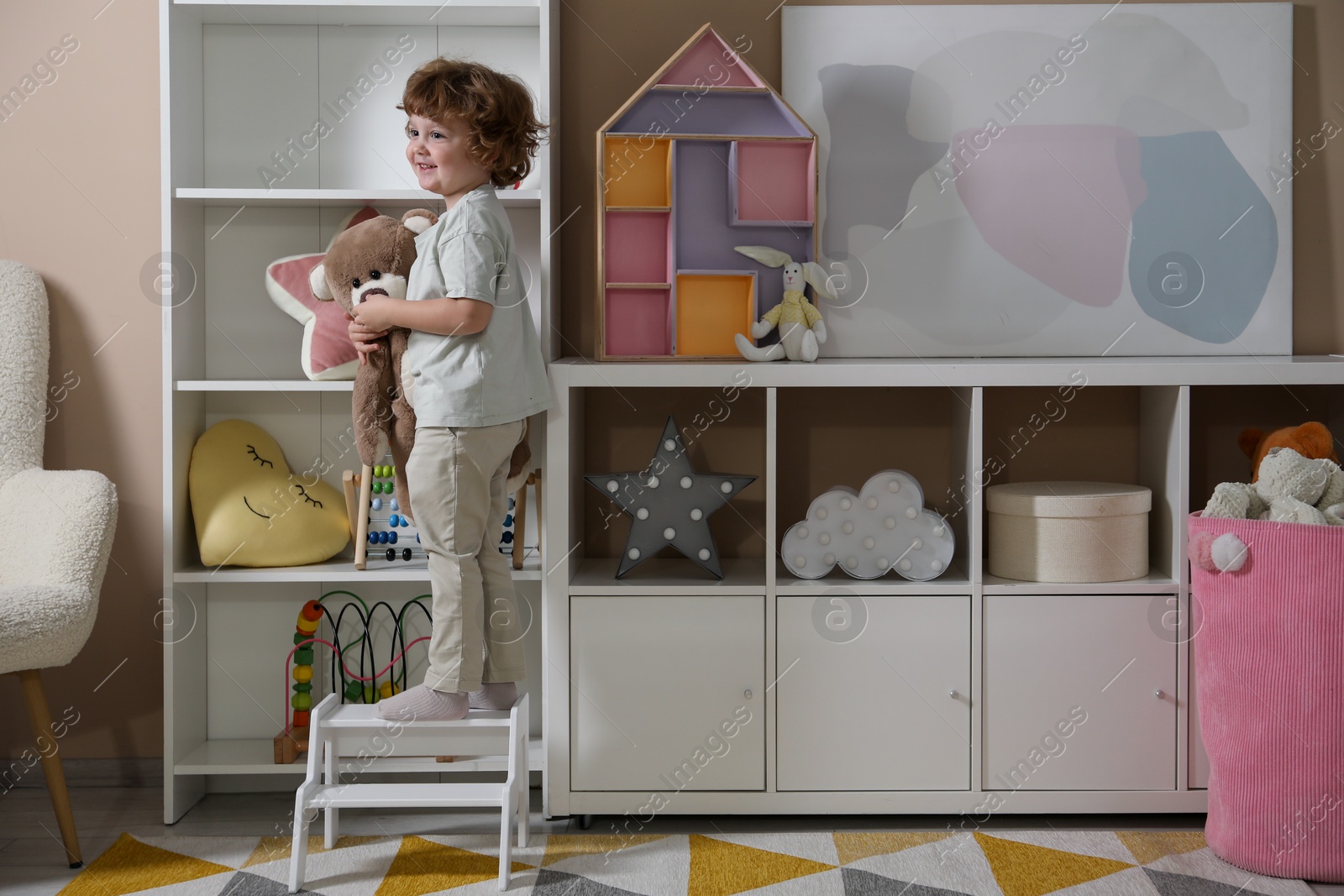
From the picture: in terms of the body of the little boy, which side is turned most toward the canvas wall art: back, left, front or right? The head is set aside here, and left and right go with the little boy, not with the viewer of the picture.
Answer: back

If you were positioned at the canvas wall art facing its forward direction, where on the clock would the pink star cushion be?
The pink star cushion is roughly at 2 o'clock from the canvas wall art.

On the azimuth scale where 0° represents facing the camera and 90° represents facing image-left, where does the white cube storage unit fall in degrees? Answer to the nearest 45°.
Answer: approximately 0°

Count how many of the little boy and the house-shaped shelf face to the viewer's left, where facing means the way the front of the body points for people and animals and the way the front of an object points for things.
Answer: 1

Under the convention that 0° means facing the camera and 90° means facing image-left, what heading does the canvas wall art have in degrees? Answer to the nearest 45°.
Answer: approximately 0°

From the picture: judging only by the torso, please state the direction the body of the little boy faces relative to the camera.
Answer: to the viewer's left

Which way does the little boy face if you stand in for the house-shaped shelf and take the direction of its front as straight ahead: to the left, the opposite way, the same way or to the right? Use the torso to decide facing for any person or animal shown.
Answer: to the right
